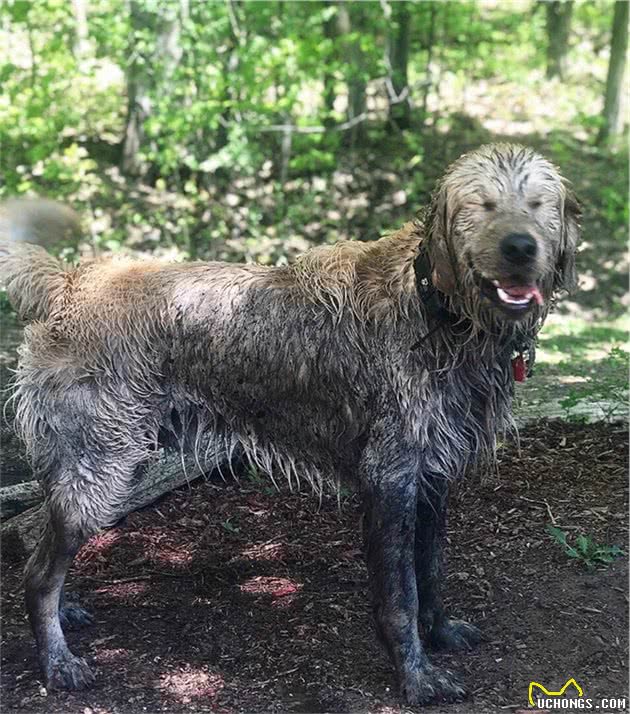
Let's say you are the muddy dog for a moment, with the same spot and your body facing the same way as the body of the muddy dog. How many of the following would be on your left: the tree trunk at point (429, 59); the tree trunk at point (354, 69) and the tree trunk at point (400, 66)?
3

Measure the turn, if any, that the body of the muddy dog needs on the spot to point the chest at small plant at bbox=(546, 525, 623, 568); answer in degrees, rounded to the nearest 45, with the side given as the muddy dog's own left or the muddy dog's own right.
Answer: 0° — it already faces it

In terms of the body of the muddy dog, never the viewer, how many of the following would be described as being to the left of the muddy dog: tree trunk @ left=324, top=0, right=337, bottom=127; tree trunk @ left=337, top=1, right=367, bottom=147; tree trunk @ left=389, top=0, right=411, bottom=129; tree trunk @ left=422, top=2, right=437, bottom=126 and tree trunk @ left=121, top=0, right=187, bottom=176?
5

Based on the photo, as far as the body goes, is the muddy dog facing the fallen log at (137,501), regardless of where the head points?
no

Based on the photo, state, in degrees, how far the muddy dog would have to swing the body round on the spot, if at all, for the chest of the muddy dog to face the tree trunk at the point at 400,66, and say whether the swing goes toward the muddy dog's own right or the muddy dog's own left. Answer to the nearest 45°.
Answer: approximately 90° to the muddy dog's own left

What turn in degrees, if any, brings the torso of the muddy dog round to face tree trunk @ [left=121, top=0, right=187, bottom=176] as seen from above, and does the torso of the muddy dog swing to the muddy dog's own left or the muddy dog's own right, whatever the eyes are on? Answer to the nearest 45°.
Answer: approximately 90° to the muddy dog's own left

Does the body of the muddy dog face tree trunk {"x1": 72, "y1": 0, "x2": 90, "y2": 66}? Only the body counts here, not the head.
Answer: no

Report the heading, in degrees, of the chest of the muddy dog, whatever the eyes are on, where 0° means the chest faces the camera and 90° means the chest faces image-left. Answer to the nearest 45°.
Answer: approximately 270°

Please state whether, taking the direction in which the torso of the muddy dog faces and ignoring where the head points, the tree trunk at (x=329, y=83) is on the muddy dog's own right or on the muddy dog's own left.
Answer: on the muddy dog's own left

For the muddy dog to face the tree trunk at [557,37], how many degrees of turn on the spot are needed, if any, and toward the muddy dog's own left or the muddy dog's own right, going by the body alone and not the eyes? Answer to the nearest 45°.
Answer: approximately 90° to the muddy dog's own left

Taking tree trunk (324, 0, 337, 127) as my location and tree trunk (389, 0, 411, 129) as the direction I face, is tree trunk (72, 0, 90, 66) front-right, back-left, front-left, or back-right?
back-left

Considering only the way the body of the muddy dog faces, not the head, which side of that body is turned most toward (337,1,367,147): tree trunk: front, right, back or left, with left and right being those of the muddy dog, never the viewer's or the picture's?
left

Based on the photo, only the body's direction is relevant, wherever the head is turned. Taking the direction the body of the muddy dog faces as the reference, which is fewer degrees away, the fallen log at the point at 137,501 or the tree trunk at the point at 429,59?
the tree trunk

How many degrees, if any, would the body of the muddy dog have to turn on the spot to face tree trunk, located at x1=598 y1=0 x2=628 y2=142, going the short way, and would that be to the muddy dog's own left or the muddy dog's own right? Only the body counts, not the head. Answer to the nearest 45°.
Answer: approximately 45° to the muddy dog's own left

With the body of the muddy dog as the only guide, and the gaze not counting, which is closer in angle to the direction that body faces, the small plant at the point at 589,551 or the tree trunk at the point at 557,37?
the small plant

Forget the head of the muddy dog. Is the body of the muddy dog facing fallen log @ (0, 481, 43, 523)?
no

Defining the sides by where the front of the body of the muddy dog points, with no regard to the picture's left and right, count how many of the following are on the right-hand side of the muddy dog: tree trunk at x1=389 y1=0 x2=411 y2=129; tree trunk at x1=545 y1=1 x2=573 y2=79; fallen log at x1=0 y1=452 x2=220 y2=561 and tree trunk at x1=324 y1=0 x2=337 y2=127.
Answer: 0

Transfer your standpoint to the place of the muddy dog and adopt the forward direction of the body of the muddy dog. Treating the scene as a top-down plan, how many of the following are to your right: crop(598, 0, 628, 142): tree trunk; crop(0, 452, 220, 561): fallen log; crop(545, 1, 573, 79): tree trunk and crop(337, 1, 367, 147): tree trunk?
0
